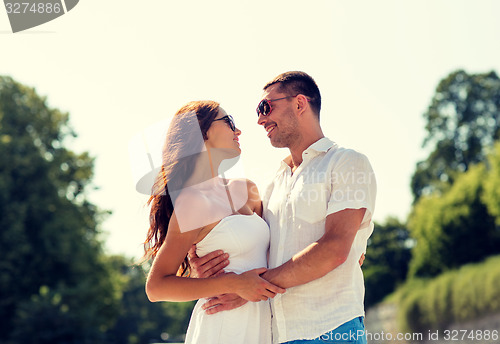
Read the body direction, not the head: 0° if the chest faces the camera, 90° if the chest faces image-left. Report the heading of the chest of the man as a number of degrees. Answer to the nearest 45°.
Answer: approximately 45°

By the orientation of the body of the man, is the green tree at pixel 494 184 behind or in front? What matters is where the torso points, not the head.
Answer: behind

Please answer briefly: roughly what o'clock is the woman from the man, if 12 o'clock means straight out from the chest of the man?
The woman is roughly at 2 o'clock from the man.

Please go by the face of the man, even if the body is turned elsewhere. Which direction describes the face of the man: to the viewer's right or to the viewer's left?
to the viewer's left

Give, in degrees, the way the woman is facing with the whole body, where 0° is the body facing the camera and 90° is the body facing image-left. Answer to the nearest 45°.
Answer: approximately 315°

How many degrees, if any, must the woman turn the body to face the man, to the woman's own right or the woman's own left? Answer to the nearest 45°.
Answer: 0° — they already face them

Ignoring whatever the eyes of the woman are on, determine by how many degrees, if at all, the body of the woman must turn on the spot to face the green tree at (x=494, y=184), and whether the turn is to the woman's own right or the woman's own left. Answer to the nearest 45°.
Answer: approximately 90° to the woman's own left

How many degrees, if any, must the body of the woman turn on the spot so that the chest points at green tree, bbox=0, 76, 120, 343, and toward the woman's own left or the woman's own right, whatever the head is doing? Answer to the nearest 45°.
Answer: approximately 135° to the woman's own left
